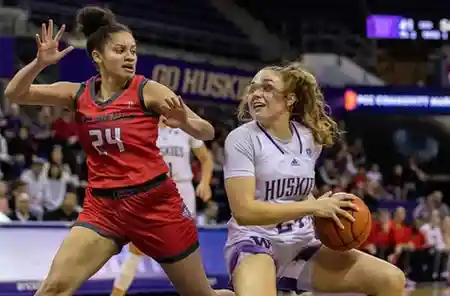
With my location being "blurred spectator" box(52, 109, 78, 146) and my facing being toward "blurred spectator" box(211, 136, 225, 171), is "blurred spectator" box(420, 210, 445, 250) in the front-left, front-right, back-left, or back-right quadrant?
front-right

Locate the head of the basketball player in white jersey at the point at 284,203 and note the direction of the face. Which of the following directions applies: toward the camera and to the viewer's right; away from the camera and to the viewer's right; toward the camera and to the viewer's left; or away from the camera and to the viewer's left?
toward the camera and to the viewer's left

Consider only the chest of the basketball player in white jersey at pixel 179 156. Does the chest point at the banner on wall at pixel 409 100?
no

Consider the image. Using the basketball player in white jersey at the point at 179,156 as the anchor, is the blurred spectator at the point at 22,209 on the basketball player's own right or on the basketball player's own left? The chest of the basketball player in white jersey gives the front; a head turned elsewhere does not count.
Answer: on the basketball player's own right

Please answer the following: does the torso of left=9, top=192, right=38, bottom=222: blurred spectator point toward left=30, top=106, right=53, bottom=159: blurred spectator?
no

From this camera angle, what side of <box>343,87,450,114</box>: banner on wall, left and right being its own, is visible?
front

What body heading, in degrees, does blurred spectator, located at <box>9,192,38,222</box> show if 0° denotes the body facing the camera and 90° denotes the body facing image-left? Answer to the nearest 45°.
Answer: approximately 0°

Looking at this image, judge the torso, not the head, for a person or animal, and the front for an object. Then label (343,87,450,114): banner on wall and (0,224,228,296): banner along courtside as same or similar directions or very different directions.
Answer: same or similar directions

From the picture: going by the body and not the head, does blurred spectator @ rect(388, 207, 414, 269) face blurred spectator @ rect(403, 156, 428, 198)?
no

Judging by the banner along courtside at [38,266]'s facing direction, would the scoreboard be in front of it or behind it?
behind

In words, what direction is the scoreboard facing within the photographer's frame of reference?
facing the viewer

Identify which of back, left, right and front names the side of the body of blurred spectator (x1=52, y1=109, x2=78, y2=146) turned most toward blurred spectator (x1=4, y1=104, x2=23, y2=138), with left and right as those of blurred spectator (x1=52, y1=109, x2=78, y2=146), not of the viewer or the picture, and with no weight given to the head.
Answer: right
